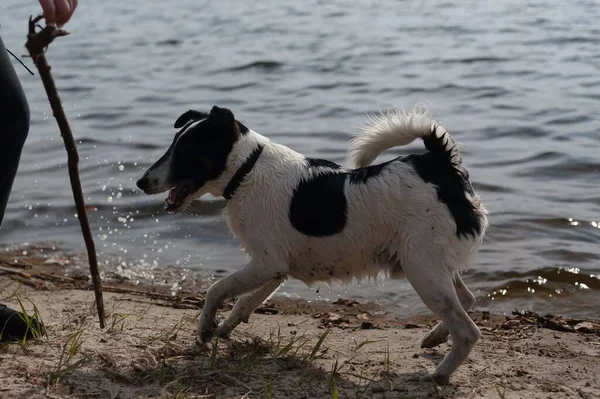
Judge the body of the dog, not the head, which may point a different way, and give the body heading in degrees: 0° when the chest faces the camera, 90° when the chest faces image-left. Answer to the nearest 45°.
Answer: approximately 90°
